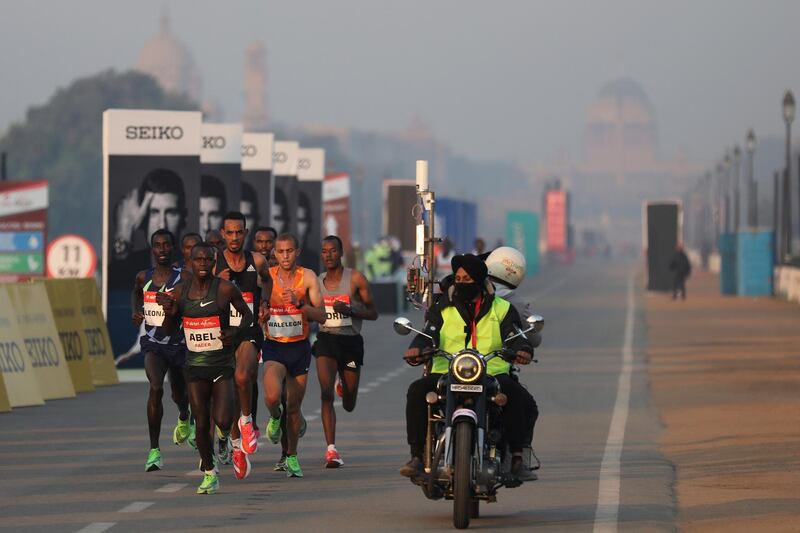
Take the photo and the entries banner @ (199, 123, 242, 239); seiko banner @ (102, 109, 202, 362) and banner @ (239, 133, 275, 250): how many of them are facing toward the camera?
3

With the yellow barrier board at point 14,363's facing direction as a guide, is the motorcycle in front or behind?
in front

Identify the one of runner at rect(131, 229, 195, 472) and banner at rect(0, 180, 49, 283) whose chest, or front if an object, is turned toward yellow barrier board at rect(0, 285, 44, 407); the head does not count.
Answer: the banner

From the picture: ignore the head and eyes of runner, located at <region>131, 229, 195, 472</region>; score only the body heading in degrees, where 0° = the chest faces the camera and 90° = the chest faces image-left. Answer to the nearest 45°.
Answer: approximately 0°

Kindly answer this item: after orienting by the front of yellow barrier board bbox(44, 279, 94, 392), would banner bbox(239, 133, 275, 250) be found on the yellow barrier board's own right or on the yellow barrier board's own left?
on the yellow barrier board's own left

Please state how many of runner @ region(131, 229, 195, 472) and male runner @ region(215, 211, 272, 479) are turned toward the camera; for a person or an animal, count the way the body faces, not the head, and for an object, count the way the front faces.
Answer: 2

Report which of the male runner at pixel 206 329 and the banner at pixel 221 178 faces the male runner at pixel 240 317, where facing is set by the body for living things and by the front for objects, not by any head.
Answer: the banner

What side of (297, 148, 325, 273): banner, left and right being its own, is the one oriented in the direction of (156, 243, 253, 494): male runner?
front

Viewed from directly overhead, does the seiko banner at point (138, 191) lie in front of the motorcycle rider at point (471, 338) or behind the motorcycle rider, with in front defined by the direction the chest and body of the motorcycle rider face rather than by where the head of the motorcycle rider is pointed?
behind

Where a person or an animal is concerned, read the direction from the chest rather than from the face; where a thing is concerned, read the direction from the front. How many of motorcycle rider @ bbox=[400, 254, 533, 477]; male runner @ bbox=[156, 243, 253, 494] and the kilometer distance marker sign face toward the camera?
3

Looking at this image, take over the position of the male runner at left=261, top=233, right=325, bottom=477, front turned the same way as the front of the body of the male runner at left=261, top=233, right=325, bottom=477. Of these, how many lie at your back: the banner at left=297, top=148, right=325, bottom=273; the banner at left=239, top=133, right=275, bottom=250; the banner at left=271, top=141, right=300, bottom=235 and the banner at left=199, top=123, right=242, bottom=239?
4

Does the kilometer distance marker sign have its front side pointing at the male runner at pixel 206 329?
yes
